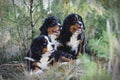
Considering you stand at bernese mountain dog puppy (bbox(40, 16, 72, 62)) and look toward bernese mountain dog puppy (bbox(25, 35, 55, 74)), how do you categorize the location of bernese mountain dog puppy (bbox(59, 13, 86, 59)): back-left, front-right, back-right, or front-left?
back-left

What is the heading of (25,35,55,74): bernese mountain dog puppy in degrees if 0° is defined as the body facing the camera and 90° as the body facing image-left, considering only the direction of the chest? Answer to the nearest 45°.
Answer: approximately 315°
